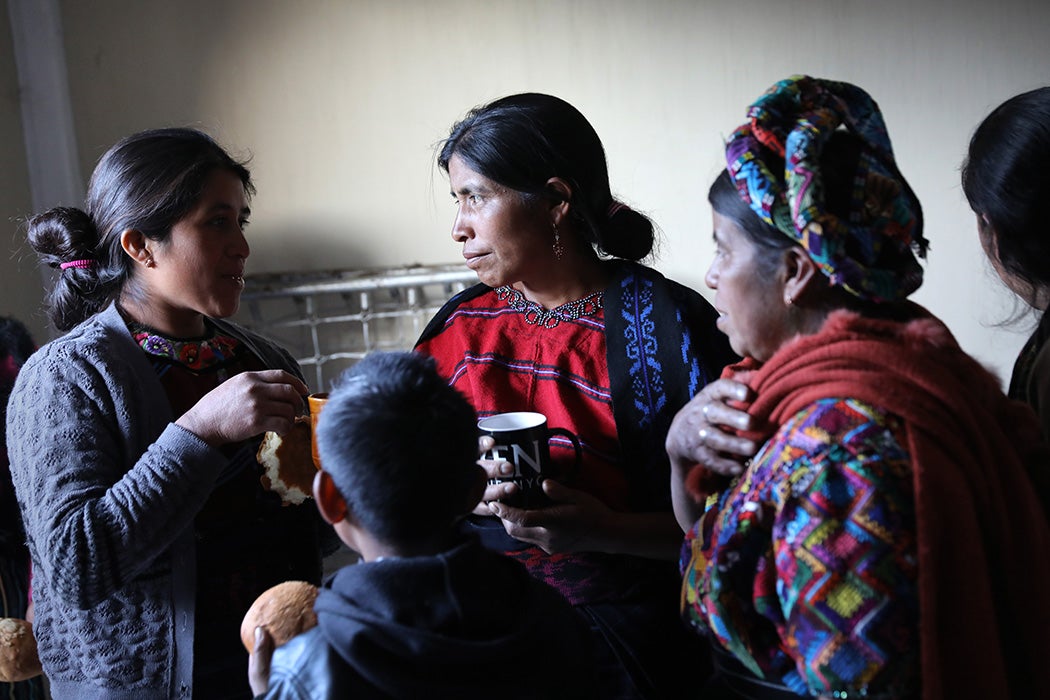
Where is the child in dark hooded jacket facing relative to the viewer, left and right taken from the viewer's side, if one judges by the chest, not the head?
facing away from the viewer

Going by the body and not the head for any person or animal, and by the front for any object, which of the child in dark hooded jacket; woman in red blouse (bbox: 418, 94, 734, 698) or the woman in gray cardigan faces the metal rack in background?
the child in dark hooded jacket

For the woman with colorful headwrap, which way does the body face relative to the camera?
to the viewer's left

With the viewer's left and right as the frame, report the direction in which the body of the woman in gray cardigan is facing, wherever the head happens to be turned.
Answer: facing the viewer and to the right of the viewer

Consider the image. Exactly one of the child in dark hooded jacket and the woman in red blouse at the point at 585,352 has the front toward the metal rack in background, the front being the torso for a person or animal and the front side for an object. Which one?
the child in dark hooded jacket

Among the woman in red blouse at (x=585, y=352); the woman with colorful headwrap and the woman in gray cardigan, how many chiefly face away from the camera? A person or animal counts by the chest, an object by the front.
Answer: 0

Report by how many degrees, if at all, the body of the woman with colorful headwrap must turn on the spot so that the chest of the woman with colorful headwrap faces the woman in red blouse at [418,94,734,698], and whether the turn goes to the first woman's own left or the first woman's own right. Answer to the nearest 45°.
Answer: approximately 45° to the first woman's own right

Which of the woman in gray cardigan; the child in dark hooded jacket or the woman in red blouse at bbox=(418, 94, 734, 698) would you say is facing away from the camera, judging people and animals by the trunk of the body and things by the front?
the child in dark hooded jacket

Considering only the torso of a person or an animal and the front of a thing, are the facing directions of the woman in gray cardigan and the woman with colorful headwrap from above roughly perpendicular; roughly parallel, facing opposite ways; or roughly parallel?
roughly parallel, facing opposite ways

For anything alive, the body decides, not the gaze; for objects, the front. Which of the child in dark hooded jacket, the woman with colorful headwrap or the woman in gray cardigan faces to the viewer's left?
the woman with colorful headwrap

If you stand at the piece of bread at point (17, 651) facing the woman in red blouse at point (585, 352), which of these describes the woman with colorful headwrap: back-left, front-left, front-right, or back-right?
front-right

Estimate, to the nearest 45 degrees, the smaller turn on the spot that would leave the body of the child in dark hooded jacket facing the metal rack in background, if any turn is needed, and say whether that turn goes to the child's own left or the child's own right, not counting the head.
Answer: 0° — they already face it
